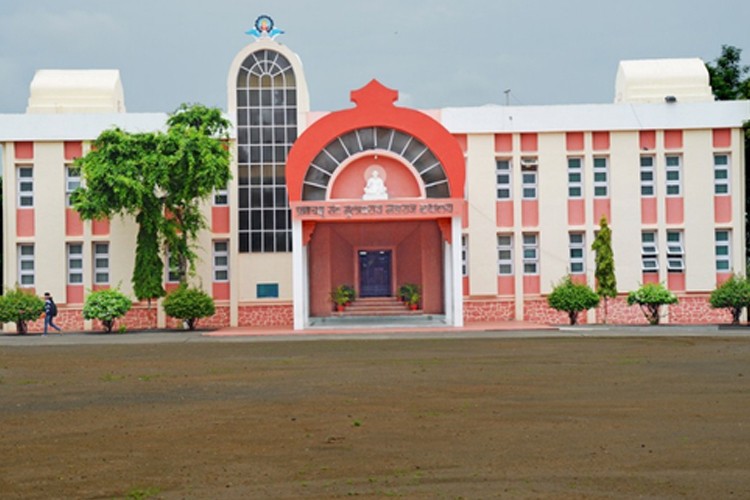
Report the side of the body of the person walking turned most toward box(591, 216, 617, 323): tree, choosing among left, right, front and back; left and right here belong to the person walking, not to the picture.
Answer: back

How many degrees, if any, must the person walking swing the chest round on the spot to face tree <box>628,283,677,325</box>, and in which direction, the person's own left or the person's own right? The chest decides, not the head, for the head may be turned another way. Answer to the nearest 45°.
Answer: approximately 180°

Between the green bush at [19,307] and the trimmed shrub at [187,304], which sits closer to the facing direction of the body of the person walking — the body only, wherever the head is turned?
the green bush

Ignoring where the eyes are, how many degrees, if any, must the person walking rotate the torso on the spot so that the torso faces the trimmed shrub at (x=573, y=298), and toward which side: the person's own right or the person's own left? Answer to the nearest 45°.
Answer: approximately 180°

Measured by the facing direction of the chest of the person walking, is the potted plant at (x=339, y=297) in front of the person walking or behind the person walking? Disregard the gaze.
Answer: behind

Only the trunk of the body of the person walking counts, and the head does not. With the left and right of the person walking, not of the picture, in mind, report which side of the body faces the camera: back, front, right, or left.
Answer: left

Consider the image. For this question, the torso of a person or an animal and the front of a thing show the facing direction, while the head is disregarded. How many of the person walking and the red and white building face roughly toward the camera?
1
